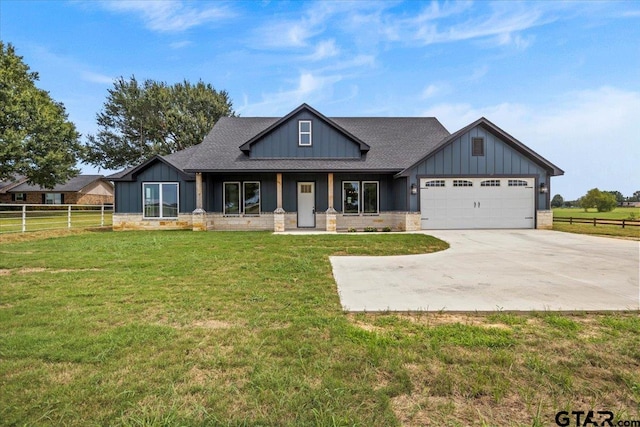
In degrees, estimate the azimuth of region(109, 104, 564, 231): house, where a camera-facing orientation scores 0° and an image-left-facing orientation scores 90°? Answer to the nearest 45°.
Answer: approximately 0°

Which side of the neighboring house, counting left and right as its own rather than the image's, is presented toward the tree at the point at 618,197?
left

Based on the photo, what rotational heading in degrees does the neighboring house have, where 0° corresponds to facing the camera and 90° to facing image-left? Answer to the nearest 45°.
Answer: approximately 45°

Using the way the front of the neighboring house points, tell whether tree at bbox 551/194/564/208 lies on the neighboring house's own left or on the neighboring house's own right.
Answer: on the neighboring house's own left

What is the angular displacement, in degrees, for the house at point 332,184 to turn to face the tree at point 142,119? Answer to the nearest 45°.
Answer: approximately 135° to its right

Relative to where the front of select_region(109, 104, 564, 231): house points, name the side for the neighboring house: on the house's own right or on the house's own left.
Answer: on the house's own right
